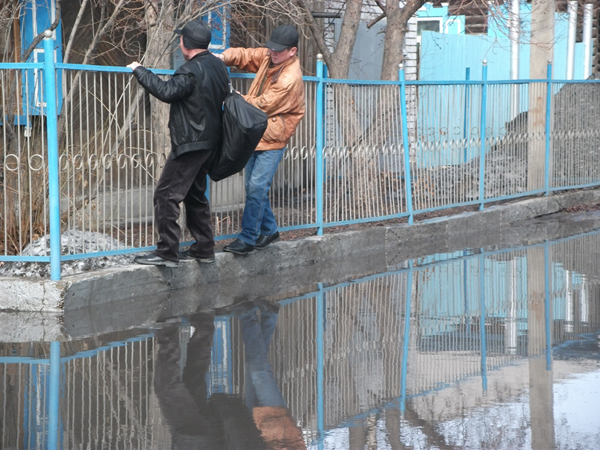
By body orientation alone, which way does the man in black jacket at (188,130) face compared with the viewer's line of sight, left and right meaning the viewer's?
facing away from the viewer and to the left of the viewer

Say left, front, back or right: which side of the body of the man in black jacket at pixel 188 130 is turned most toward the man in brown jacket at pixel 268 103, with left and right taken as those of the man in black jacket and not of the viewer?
right

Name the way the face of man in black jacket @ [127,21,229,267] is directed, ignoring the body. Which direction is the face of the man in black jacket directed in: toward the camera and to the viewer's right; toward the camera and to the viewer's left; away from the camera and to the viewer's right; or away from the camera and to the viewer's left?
away from the camera and to the viewer's left
